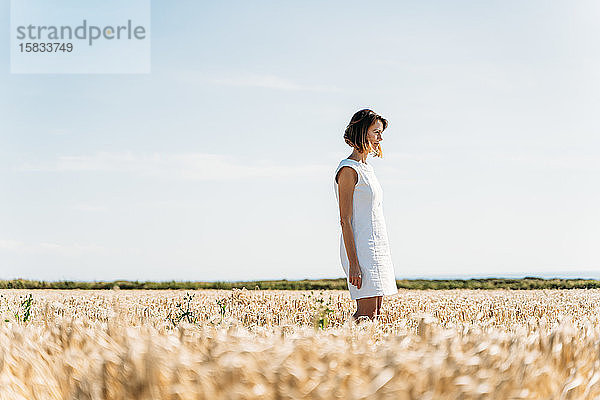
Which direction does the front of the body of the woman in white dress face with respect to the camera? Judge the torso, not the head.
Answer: to the viewer's right

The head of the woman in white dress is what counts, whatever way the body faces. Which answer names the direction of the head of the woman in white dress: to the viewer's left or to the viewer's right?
to the viewer's right
